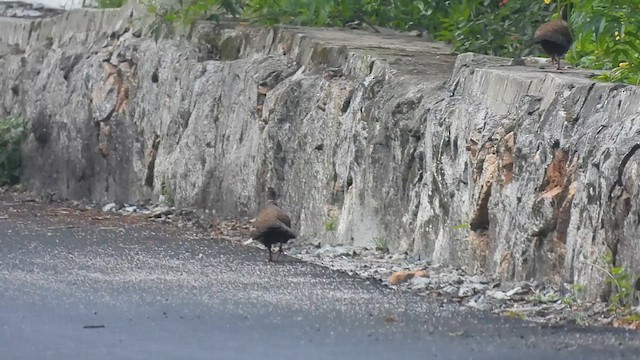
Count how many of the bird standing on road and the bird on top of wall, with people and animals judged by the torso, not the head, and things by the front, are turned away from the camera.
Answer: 1

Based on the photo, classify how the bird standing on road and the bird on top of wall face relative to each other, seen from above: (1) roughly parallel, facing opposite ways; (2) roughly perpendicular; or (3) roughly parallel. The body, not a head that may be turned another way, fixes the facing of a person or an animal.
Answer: roughly perpendicular
